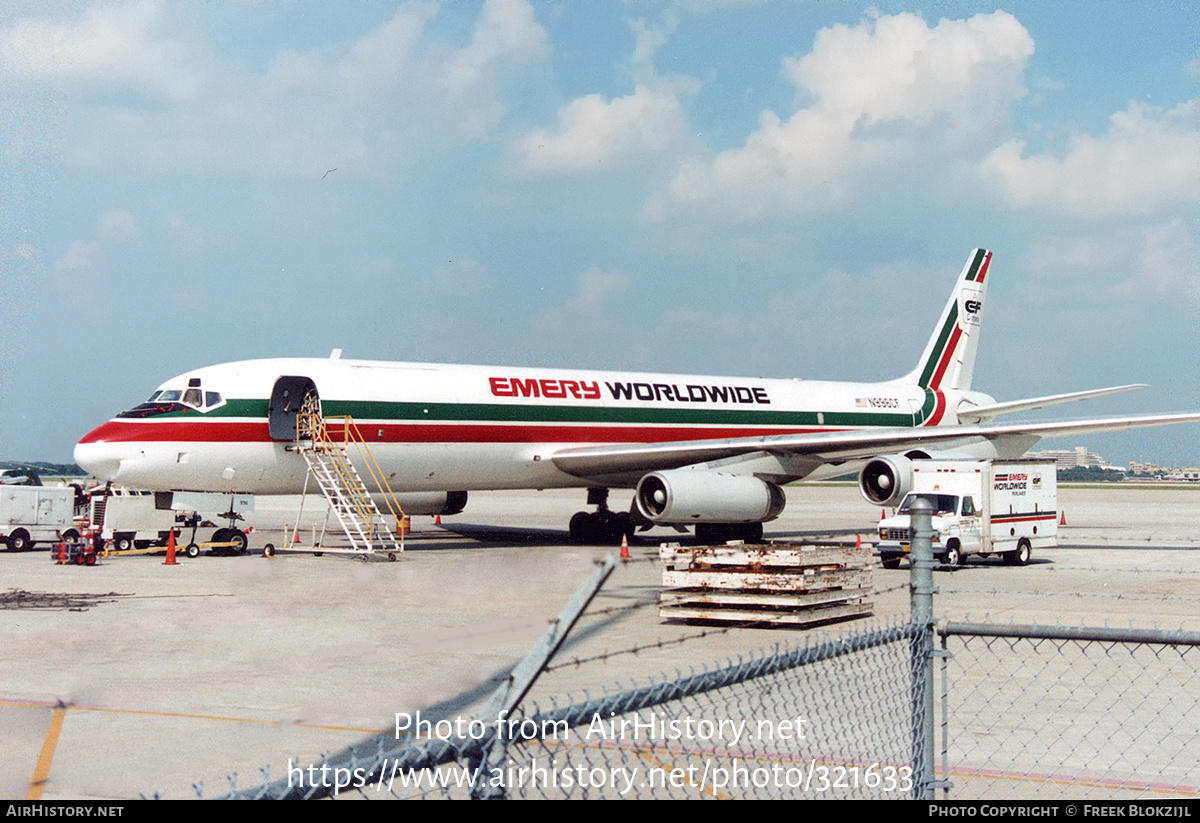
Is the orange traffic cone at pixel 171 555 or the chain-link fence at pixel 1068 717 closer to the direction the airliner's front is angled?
the orange traffic cone

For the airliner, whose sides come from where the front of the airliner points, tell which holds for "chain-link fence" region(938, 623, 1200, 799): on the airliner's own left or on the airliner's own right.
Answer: on the airliner's own left

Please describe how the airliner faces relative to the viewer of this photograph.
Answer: facing the viewer and to the left of the viewer

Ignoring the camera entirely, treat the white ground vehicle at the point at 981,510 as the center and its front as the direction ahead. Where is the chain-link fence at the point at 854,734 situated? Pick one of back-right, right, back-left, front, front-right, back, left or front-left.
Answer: front-left

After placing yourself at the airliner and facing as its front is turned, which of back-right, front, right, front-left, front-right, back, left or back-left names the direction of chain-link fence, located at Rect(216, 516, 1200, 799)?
front-left

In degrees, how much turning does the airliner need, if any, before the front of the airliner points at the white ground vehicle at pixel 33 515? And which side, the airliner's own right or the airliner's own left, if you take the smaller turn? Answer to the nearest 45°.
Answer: approximately 45° to the airliner's own right

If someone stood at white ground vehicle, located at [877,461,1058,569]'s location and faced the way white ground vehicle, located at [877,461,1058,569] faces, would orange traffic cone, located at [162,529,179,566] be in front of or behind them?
in front

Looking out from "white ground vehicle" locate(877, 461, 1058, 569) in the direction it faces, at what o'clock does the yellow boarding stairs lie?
The yellow boarding stairs is roughly at 1 o'clock from the white ground vehicle.

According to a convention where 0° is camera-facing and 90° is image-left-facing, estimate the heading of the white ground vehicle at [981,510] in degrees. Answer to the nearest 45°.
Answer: approximately 45°
